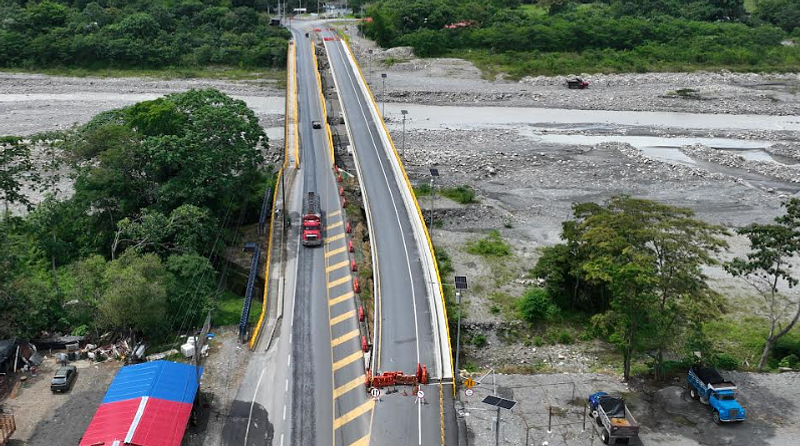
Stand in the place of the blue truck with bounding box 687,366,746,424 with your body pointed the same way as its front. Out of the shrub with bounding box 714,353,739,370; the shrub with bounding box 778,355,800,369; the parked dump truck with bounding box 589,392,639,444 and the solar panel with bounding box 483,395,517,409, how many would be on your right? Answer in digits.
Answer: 2

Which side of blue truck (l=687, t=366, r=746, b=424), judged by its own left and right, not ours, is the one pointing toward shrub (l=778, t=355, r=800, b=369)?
left

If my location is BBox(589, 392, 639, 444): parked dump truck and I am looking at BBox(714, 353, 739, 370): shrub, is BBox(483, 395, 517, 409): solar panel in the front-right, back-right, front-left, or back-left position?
back-left

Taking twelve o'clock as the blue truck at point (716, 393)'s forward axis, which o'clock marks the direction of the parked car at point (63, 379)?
The parked car is roughly at 4 o'clock from the blue truck.

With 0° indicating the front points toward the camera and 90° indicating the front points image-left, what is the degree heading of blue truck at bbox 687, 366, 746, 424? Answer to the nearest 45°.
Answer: approximately 315°

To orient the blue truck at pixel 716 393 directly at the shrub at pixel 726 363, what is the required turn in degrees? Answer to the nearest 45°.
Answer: approximately 135° to its left

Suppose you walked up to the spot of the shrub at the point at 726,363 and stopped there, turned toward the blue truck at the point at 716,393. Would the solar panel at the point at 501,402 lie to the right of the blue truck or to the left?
right

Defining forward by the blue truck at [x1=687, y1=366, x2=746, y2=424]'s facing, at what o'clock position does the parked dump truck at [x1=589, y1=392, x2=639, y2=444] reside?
The parked dump truck is roughly at 3 o'clock from the blue truck.

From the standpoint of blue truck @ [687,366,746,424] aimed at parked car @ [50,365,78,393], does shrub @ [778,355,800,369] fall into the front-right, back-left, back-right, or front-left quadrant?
back-right
